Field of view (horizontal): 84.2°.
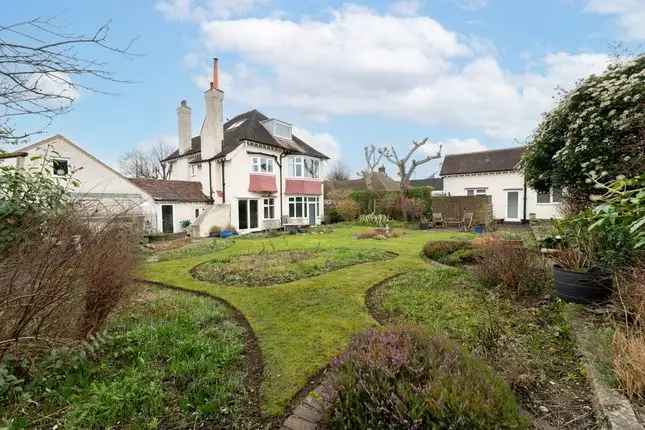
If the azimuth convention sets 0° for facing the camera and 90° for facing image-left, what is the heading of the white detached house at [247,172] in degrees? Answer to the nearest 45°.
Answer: approximately 315°

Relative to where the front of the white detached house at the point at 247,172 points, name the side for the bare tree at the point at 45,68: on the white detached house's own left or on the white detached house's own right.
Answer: on the white detached house's own right

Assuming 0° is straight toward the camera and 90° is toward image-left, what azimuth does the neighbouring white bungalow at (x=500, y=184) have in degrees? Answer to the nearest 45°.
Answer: approximately 0°

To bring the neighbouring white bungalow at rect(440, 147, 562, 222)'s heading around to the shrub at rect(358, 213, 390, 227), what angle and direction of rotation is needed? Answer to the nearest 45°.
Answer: approximately 45° to its right

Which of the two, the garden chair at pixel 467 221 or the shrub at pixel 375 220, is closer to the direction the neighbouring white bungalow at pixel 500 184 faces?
the garden chair
